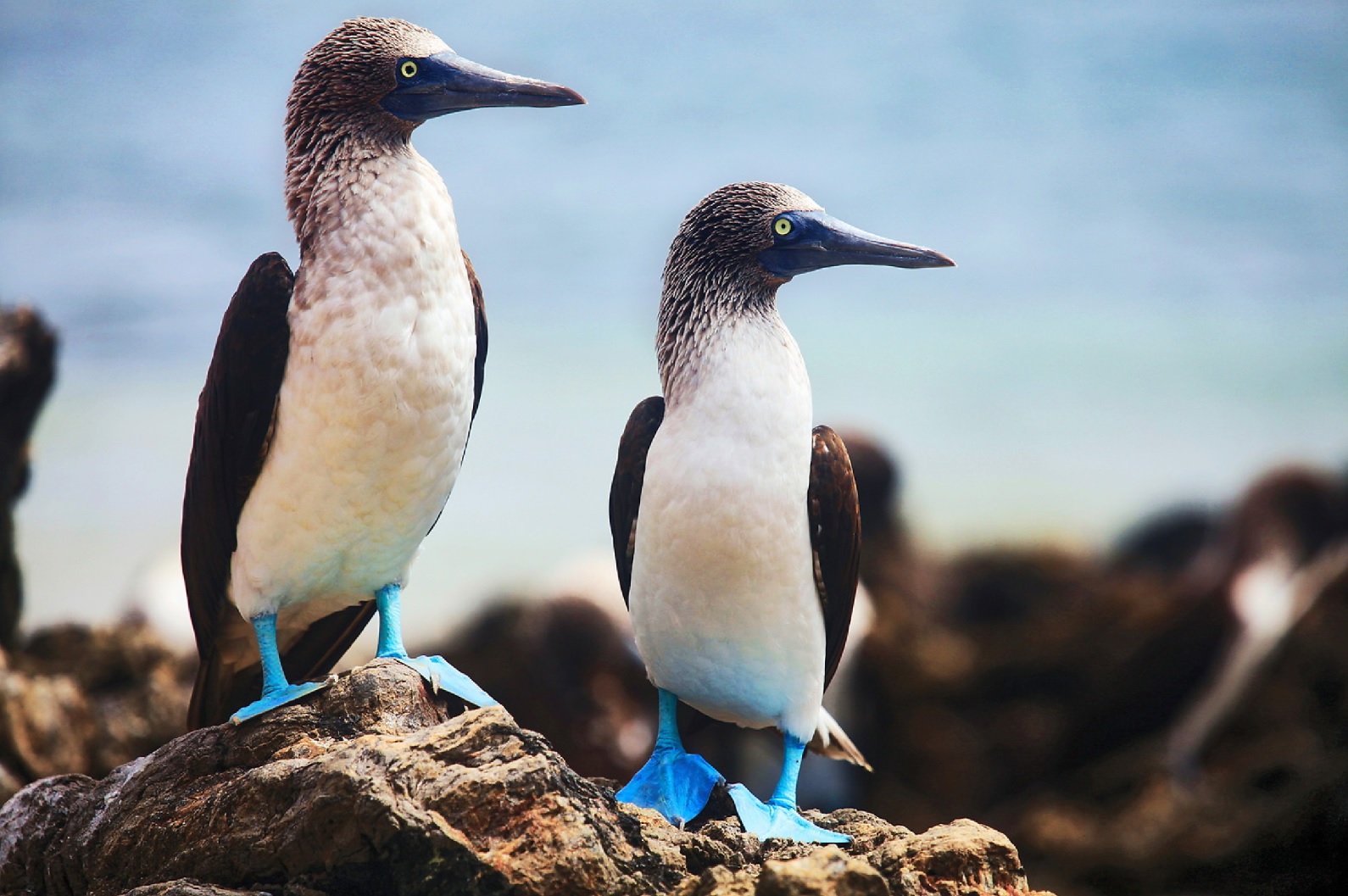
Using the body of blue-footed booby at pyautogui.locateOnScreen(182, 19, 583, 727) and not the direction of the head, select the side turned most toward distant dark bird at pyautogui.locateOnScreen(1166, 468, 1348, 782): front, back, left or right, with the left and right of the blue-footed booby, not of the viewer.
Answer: left

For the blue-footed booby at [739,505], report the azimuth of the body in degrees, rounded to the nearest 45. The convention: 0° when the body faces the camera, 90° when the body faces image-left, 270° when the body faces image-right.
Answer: approximately 0°

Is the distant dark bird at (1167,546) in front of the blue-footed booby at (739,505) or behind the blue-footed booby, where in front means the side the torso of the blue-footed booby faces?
behind

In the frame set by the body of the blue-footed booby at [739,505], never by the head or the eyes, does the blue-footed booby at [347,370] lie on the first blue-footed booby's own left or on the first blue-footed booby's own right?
on the first blue-footed booby's own right

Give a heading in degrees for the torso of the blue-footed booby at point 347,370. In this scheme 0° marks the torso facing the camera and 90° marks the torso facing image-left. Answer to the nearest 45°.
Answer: approximately 315°

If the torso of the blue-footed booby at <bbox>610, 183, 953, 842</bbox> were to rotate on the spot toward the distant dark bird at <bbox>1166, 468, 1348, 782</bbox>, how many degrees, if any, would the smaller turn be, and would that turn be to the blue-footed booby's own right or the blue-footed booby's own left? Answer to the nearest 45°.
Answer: approximately 135° to the blue-footed booby's own left

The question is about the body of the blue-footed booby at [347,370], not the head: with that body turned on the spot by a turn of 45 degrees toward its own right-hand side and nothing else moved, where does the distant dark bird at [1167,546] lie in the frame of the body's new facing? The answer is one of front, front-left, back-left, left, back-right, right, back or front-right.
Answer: back-left
